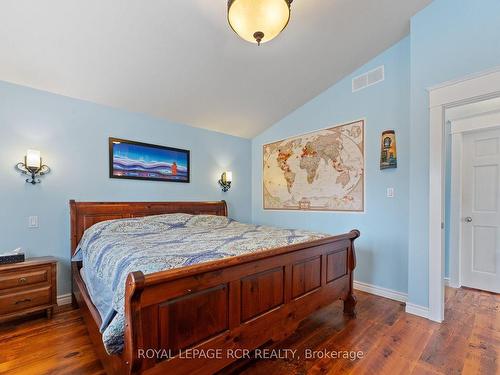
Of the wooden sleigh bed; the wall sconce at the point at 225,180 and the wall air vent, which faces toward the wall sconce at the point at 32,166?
the wall air vent

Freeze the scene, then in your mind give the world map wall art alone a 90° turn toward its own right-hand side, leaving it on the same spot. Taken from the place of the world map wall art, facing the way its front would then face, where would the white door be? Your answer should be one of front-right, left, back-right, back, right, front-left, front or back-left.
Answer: back-right

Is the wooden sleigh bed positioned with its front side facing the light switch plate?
no

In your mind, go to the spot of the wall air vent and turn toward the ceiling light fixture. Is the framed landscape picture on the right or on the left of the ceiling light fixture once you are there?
right

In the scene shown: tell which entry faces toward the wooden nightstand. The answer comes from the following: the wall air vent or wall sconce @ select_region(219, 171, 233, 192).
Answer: the wall air vent

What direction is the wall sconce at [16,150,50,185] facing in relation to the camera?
toward the camera

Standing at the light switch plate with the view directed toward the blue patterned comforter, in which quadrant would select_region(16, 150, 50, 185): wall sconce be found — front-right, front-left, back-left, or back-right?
front-right

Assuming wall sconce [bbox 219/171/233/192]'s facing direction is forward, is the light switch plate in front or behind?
in front

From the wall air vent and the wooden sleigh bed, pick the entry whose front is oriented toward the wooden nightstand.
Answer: the wall air vent

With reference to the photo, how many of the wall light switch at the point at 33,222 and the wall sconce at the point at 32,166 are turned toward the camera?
2

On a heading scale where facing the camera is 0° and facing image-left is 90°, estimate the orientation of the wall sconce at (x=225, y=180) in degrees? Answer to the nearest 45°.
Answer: approximately 315°

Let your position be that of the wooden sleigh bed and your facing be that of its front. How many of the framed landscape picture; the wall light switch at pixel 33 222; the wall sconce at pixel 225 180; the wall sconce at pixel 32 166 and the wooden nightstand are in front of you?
0

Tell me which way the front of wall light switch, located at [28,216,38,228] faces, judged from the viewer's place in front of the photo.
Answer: facing the viewer

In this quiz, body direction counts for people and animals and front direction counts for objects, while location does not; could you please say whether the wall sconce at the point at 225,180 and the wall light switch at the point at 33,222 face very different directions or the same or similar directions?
same or similar directions

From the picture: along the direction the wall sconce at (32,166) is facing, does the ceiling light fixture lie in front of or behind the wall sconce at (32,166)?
in front

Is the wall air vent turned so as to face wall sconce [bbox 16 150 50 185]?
yes

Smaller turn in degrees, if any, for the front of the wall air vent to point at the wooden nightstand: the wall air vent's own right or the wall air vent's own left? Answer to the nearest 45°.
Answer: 0° — it already faces it
